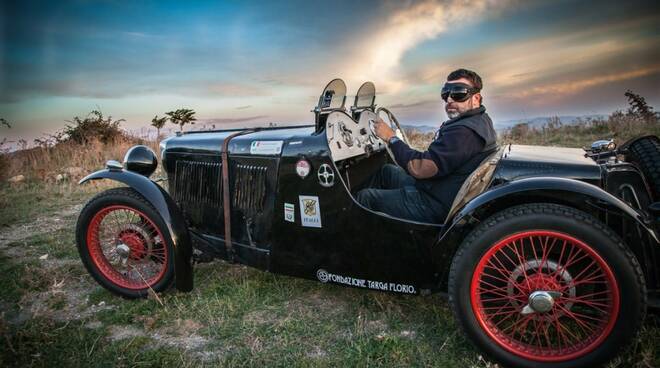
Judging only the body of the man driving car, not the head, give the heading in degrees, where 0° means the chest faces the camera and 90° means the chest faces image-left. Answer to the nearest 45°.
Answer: approximately 90°

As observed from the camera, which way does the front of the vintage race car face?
facing away from the viewer and to the left of the viewer
